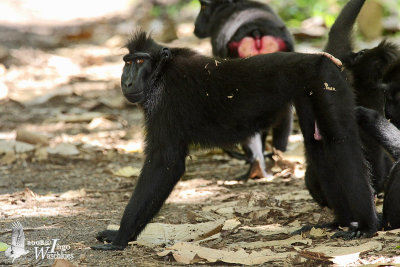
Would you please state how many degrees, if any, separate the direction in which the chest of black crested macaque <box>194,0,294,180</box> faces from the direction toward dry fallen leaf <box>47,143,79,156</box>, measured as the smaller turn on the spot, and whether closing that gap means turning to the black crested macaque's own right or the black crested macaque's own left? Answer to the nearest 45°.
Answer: approximately 45° to the black crested macaque's own left

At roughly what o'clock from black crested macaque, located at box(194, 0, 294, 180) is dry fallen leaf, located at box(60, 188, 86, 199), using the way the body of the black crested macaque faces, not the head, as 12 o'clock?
The dry fallen leaf is roughly at 9 o'clock from the black crested macaque.

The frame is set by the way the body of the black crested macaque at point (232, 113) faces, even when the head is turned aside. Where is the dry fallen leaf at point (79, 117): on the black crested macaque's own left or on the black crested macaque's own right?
on the black crested macaque's own right

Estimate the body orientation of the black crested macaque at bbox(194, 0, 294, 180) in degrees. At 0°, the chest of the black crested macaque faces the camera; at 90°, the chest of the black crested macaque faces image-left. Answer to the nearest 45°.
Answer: approximately 135°

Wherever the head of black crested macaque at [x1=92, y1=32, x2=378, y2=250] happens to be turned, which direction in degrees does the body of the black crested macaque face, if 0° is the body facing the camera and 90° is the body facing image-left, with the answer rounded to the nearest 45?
approximately 90°

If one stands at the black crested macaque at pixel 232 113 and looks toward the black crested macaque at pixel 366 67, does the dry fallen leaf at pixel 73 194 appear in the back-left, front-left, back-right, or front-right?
back-left
